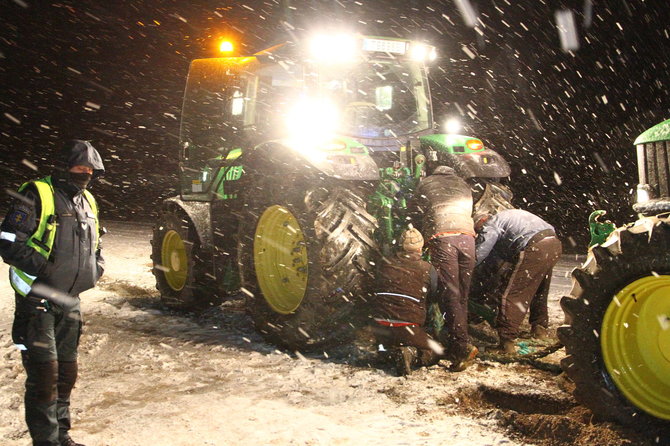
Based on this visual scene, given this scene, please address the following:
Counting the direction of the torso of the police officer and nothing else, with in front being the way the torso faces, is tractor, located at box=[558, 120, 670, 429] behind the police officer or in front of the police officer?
in front

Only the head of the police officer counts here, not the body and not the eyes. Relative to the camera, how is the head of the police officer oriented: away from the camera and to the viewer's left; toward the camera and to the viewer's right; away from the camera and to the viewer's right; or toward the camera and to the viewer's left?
toward the camera and to the viewer's right

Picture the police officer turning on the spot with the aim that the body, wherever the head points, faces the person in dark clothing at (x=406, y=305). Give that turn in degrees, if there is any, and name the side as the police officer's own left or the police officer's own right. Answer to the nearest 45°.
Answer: approximately 45° to the police officer's own left

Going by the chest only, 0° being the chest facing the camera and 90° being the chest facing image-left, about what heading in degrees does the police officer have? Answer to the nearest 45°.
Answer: approximately 315°

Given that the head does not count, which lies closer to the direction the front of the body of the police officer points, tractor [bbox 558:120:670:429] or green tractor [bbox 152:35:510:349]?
the tractor

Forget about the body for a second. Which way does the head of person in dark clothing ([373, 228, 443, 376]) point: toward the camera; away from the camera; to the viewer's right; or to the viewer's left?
away from the camera

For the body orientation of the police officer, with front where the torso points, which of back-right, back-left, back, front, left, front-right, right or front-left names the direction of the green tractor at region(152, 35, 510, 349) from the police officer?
left
